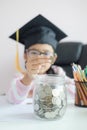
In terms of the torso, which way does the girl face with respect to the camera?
toward the camera

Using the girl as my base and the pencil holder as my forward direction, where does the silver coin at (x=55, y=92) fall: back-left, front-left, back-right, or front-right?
front-right

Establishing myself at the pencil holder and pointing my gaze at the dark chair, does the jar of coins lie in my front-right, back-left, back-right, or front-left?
back-left
